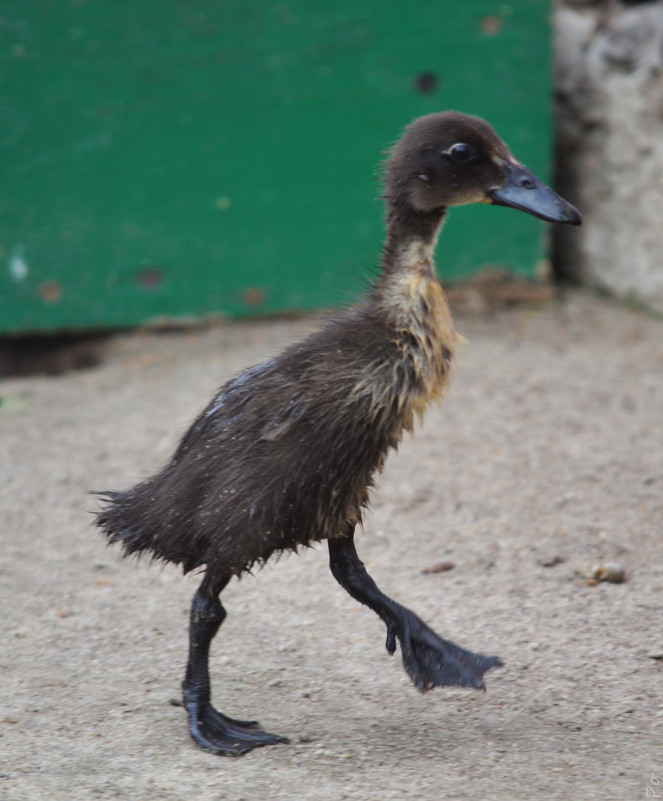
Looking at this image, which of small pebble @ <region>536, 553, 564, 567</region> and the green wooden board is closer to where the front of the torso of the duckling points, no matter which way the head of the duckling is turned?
the small pebble

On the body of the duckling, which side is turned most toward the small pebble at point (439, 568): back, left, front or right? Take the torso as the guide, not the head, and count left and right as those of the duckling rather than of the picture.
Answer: left

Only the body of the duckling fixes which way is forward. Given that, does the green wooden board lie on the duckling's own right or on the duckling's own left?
on the duckling's own left

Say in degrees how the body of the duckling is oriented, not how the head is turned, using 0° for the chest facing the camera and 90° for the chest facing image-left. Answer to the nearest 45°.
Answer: approximately 270°

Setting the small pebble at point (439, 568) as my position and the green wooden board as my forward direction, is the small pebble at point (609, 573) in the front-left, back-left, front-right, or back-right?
back-right

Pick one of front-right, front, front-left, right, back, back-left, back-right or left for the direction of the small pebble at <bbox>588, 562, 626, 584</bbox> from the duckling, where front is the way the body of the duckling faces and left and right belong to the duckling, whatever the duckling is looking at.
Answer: front-left

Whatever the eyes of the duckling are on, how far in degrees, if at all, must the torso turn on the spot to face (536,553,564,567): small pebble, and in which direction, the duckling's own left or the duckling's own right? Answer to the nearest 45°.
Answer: approximately 45° to the duckling's own left
